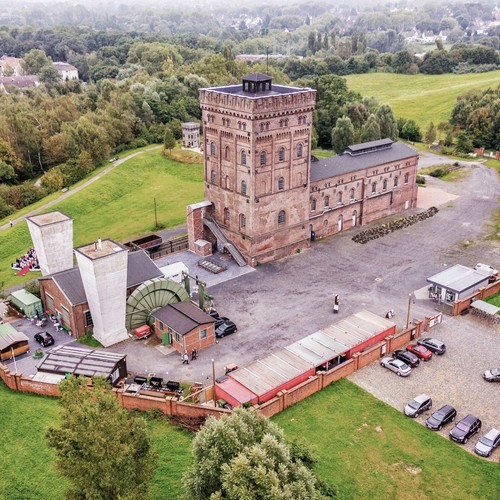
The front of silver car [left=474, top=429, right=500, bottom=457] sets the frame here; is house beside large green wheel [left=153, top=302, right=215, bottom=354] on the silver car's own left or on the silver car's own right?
on the silver car's own right

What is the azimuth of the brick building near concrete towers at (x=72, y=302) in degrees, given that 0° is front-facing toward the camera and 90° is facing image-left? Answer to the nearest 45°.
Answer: approximately 45°

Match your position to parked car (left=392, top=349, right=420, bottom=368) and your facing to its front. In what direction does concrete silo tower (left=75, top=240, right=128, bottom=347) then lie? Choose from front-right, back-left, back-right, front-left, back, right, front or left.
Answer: front-left

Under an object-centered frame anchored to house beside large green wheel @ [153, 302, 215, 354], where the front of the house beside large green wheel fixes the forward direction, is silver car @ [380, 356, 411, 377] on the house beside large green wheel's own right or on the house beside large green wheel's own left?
on the house beside large green wheel's own left

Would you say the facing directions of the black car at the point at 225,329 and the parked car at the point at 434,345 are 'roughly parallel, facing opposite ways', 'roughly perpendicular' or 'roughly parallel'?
roughly perpendicular

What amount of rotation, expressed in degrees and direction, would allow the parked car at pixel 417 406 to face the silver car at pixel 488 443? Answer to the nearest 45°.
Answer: approximately 90° to its left

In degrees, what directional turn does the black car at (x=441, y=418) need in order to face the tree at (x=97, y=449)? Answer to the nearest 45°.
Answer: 0° — it already faces it

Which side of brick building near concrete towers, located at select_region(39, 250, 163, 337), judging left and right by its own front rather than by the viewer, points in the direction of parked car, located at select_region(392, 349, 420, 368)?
left
